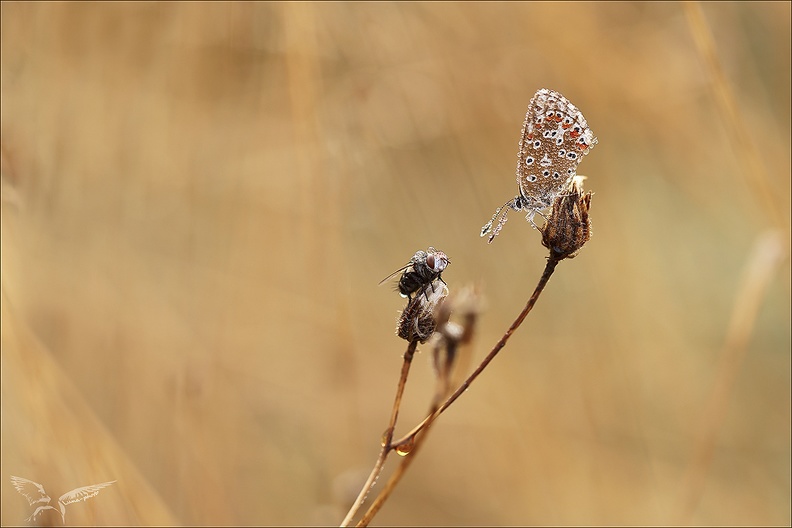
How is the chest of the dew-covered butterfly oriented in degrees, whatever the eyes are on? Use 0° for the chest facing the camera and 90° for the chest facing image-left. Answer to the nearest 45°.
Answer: approximately 90°
